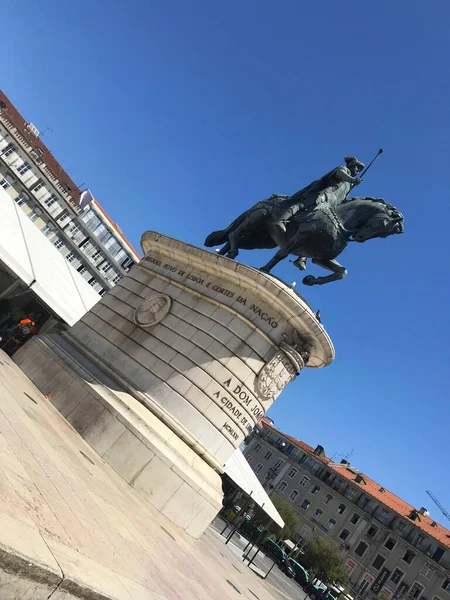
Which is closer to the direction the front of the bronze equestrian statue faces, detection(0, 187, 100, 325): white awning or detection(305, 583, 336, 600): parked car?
the parked car

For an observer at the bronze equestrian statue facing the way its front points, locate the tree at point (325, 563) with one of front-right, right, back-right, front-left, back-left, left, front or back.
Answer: front-left

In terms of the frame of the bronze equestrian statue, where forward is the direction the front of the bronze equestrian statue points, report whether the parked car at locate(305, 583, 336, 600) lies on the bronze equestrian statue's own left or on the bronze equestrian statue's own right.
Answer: on the bronze equestrian statue's own left

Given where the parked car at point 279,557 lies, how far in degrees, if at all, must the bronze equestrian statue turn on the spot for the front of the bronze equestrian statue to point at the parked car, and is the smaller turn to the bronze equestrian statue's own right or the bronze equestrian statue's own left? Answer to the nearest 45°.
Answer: approximately 45° to the bronze equestrian statue's own left

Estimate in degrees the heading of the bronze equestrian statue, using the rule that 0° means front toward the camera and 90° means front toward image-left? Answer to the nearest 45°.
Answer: approximately 270°
